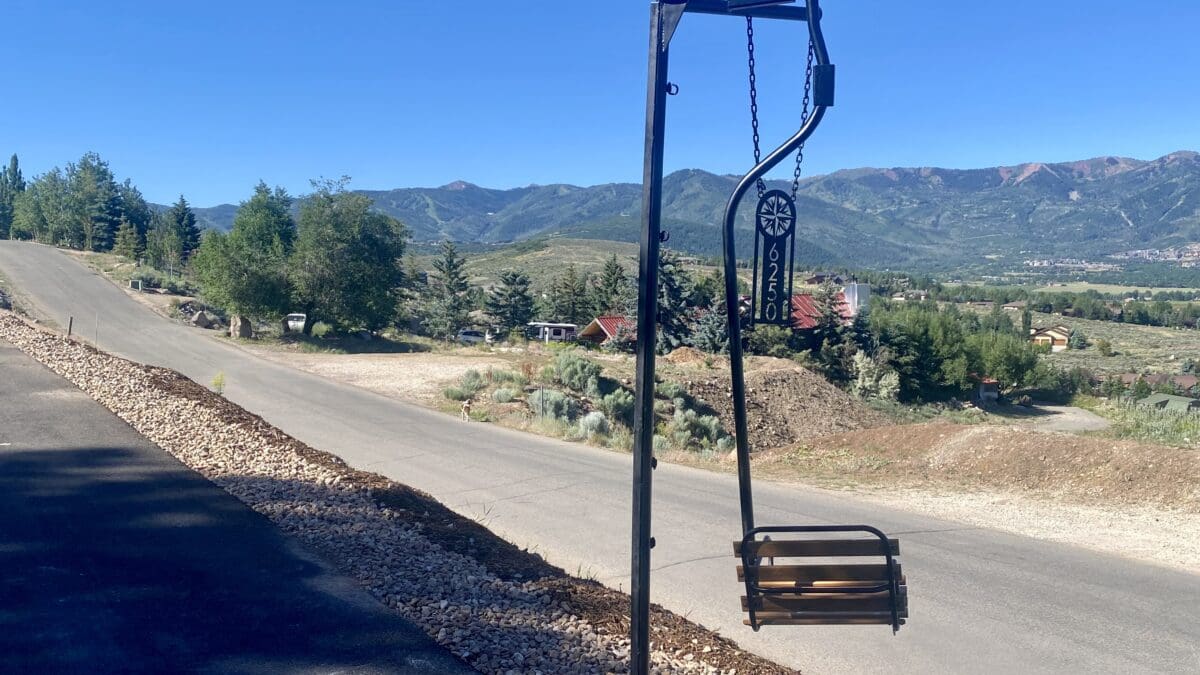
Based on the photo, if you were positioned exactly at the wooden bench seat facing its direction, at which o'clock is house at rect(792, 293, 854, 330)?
The house is roughly at 12 o'clock from the wooden bench seat.

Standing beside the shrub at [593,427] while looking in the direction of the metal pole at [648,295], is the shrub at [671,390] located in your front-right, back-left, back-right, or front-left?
back-left

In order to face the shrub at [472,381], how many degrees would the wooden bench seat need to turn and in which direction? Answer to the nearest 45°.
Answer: approximately 45° to its left

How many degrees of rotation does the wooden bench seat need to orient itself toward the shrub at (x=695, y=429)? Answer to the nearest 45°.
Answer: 0° — it already faces it

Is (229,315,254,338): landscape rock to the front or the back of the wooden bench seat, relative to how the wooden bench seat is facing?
to the front

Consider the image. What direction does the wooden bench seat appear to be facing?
away from the camera

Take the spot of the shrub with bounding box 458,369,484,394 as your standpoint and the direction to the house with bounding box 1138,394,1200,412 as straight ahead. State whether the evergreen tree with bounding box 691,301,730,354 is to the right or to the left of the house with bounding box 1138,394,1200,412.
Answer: left
